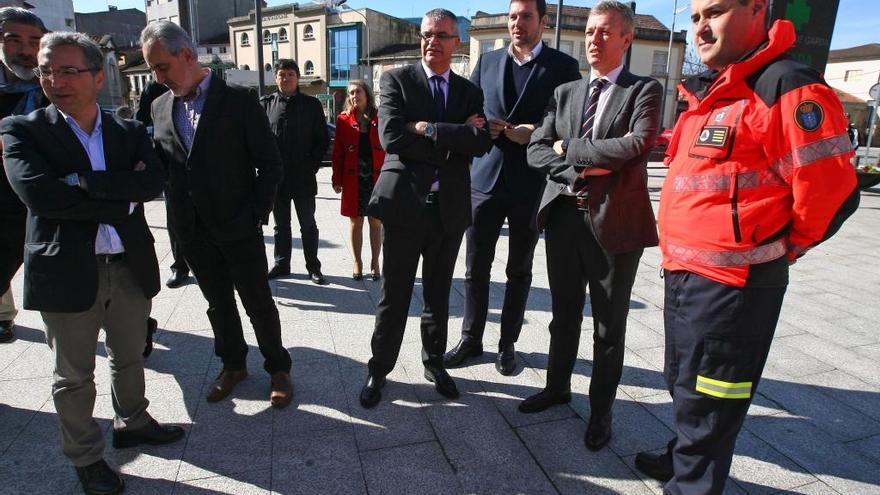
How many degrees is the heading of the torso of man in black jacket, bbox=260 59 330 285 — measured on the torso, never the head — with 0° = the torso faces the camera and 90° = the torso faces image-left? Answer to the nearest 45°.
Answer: approximately 0°

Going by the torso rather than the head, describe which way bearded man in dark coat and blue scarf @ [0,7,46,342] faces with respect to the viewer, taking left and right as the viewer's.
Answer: facing the viewer and to the right of the viewer

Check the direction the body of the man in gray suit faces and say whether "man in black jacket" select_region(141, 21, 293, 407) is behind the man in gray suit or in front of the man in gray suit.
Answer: in front

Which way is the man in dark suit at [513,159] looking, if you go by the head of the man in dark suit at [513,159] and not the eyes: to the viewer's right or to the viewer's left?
to the viewer's left

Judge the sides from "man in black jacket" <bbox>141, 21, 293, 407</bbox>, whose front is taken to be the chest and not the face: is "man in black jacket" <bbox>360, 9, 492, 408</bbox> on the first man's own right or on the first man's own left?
on the first man's own left

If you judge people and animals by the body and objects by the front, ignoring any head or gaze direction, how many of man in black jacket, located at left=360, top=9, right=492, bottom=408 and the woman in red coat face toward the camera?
2

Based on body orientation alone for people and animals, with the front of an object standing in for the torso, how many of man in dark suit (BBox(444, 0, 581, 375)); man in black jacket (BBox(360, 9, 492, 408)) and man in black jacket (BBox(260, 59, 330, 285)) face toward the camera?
3

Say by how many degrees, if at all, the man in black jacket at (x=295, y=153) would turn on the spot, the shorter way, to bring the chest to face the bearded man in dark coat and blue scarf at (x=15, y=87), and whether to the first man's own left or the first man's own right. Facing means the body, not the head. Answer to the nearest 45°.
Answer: approximately 45° to the first man's own right

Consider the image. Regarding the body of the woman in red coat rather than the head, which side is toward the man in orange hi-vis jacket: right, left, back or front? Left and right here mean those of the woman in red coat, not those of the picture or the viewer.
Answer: front

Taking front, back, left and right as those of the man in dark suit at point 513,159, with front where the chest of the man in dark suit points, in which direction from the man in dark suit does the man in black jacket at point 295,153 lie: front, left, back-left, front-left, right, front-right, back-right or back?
back-right

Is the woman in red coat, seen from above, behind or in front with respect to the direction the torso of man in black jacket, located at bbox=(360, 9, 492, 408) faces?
behind

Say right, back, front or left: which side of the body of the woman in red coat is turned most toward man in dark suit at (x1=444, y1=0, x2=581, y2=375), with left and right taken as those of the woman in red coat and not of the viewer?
front

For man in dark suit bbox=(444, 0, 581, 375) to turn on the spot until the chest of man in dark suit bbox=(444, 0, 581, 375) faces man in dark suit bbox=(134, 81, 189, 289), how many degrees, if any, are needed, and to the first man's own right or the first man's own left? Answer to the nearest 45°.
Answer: approximately 90° to the first man's own right
